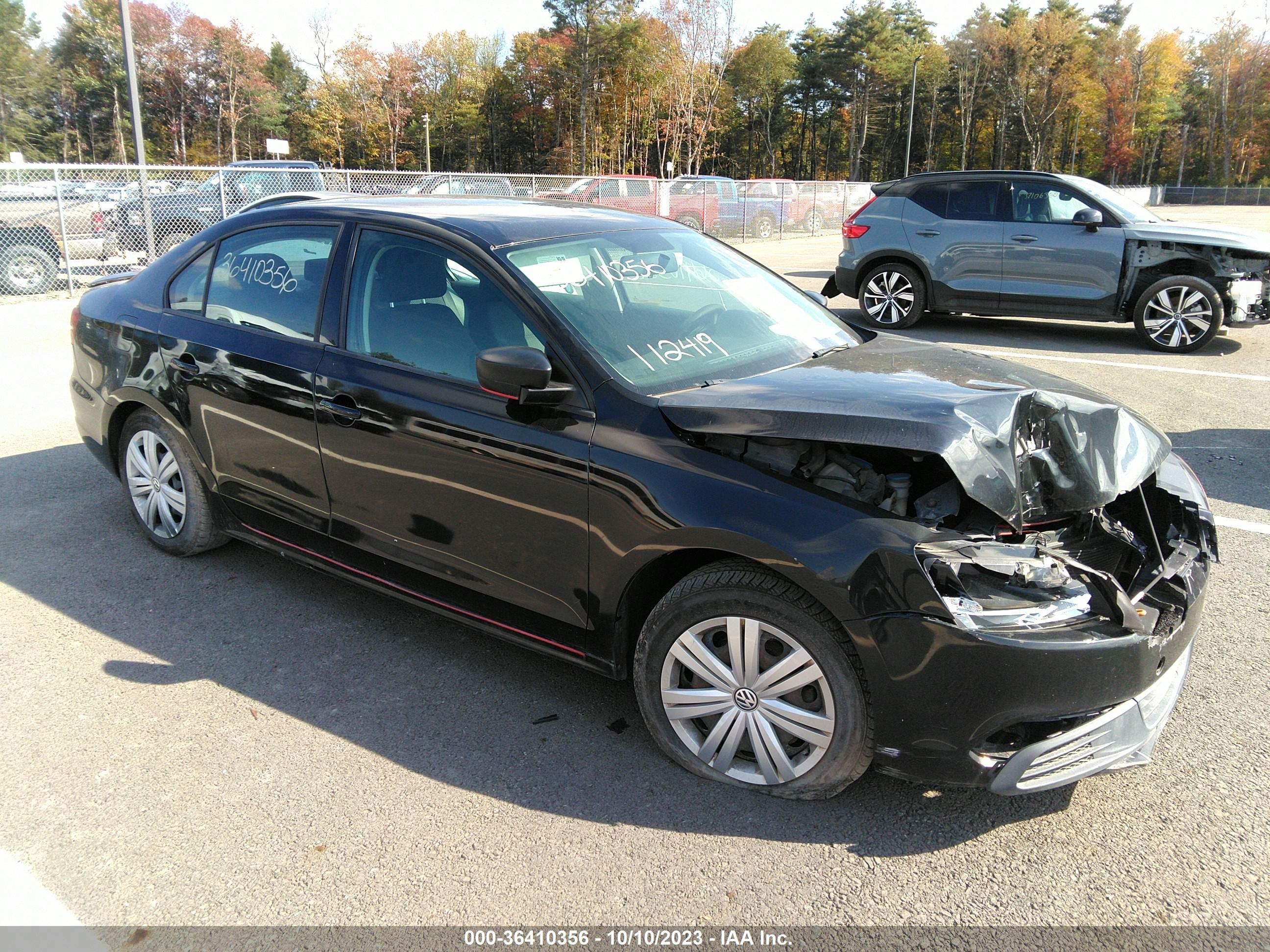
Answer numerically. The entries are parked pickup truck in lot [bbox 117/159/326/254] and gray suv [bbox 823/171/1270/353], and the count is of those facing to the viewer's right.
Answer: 1

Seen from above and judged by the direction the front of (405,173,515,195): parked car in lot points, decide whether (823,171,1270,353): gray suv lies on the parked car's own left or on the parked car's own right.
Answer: on the parked car's own left

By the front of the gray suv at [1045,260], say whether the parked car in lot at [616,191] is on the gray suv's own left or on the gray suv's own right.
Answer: on the gray suv's own left

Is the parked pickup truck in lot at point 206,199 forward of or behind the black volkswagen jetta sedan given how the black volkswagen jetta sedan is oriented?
behind

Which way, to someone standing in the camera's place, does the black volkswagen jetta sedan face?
facing the viewer and to the right of the viewer

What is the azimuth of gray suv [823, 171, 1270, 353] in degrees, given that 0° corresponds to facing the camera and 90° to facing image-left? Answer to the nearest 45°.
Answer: approximately 270°

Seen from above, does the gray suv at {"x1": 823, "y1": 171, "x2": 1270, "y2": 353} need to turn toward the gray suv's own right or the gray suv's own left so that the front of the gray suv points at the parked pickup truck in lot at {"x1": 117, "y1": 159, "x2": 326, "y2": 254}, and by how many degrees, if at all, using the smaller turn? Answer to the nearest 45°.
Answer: approximately 180°

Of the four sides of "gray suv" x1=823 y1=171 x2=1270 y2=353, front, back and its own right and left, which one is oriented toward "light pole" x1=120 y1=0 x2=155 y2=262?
back
